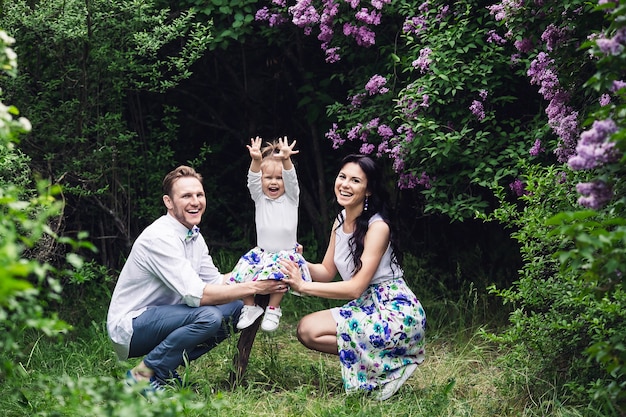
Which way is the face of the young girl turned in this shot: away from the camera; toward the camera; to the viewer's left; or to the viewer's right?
toward the camera

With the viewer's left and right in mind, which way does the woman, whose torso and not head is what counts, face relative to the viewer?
facing the viewer and to the left of the viewer

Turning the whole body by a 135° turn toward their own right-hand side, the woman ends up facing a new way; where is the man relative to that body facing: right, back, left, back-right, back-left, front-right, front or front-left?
left

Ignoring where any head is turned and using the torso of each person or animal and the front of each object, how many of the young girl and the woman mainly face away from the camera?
0

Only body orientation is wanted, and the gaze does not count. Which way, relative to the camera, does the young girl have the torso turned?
toward the camera

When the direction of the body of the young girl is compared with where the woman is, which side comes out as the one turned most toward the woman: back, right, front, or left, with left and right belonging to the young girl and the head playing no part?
left

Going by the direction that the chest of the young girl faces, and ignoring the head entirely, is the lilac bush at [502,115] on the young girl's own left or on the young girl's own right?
on the young girl's own left
